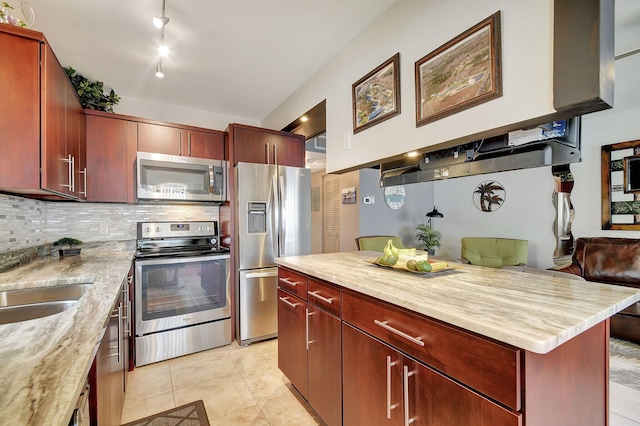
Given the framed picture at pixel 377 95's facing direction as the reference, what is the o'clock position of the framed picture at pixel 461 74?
the framed picture at pixel 461 74 is roughly at 9 o'clock from the framed picture at pixel 377 95.

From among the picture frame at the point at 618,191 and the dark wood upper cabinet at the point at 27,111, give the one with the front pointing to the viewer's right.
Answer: the dark wood upper cabinet

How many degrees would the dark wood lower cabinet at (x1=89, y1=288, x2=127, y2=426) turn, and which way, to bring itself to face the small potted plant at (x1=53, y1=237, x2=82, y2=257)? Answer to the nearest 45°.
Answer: approximately 90° to its left

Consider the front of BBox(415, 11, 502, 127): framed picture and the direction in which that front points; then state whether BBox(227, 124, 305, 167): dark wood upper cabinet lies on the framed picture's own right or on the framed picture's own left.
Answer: on the framed picture's own right

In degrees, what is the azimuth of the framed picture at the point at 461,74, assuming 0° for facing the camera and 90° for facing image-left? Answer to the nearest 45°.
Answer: approximately 45°

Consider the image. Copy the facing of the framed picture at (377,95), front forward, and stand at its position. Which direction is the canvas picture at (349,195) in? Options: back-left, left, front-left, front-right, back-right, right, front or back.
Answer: back-right

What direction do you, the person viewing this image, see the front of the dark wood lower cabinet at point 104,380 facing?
facing to the right of the viewer

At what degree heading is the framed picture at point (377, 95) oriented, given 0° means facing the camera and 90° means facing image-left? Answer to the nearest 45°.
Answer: approximately 45°

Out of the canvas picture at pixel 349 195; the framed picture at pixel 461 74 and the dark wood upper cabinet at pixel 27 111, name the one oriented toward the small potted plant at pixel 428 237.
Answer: the dark wood upper cabinet

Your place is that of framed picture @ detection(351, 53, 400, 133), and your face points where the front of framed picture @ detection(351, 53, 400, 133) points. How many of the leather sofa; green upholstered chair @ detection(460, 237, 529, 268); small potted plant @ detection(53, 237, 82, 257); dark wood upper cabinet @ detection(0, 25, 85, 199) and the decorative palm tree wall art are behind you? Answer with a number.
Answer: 3

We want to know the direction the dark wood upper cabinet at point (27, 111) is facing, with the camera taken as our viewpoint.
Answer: facing to the right of the viewer

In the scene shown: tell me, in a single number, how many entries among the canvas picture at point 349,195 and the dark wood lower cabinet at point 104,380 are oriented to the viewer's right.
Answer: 1
